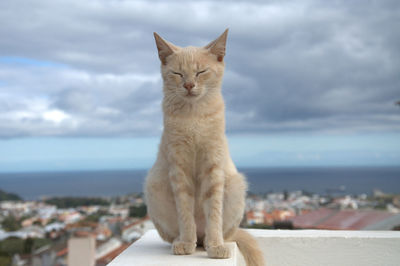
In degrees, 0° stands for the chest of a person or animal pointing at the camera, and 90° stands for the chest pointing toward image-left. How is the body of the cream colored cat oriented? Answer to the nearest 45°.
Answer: approximately 0°

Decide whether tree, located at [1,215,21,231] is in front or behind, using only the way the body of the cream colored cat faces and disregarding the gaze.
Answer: behind
